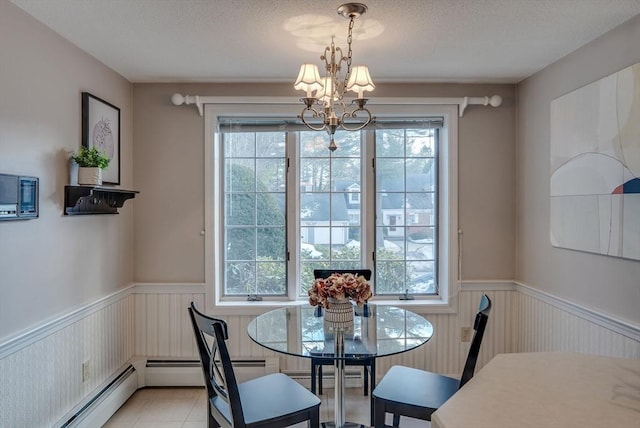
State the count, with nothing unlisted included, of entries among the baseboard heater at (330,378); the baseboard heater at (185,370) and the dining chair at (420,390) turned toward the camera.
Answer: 2

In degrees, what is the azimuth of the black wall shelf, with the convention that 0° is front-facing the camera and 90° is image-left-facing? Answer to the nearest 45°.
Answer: approximately 315°

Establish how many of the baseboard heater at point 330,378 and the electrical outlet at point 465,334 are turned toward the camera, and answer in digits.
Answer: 2

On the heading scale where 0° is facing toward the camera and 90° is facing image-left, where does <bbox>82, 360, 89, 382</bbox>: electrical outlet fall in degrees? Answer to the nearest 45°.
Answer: approximately 315°

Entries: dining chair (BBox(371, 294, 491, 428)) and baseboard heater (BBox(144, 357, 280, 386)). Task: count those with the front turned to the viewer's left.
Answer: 1

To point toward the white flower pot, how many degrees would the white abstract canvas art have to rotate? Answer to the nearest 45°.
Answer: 0° — it already faces it

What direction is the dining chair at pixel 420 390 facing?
to the viewer's left

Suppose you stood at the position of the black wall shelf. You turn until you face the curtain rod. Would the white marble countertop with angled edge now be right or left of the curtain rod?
right

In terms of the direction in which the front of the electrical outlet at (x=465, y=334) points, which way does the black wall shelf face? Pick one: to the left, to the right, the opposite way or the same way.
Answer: to the left

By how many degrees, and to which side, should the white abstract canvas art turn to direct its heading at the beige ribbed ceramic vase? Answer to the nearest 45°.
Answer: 0° — it already faces it
